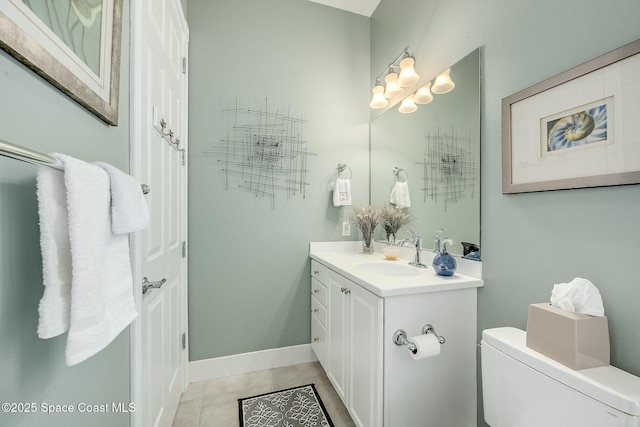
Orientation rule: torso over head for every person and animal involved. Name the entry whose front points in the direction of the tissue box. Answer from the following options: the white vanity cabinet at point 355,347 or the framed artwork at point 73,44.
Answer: the framed artwork

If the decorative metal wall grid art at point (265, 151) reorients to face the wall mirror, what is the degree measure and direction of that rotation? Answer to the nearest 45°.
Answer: approximately 45° to its left

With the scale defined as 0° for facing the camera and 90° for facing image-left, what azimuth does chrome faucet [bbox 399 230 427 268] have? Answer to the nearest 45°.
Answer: approximately 45°

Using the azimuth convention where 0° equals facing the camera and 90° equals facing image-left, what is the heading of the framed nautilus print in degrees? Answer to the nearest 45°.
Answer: approximately 45°

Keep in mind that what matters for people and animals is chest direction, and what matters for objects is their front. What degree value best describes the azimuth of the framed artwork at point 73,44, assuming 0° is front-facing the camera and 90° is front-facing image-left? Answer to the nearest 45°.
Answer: approximately 315°

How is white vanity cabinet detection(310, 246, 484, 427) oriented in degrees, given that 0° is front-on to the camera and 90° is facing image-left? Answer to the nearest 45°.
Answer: approximately 45°

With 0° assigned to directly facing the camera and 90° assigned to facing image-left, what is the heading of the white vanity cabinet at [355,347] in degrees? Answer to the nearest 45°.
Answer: approximately 45°
